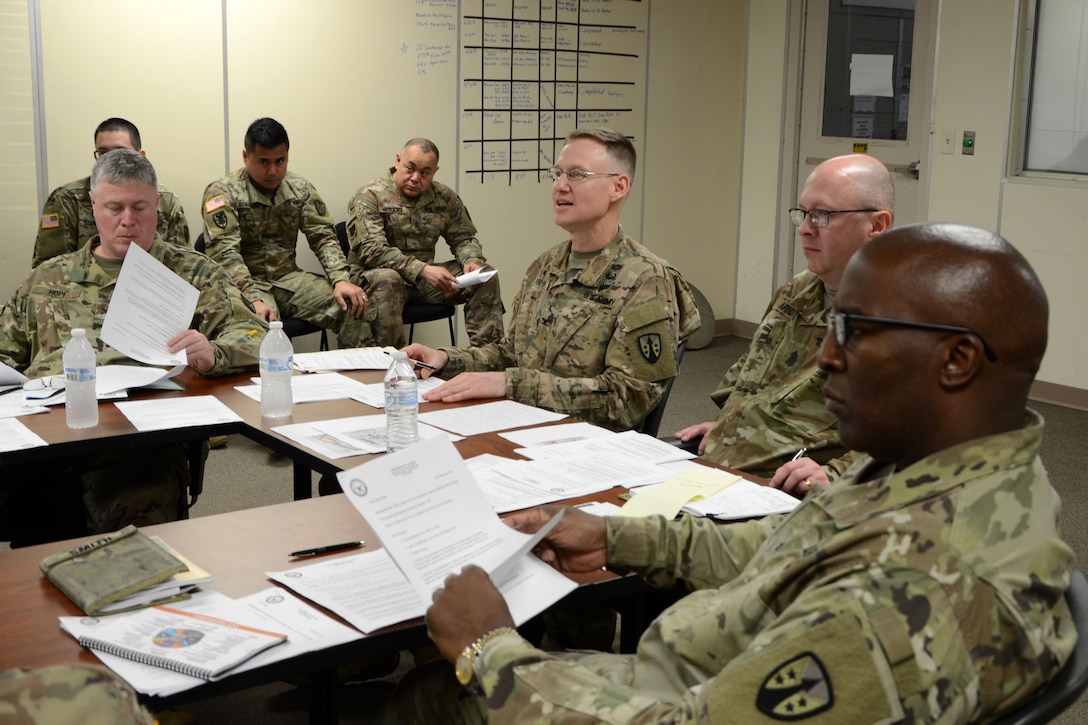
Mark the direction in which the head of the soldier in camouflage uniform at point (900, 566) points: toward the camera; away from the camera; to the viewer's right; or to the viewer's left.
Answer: to the viewer's left

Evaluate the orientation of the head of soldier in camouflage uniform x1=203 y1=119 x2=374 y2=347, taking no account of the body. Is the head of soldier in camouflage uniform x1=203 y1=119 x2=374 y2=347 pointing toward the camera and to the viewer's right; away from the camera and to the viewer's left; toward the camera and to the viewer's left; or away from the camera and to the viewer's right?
toward the camera and to the viewer's right

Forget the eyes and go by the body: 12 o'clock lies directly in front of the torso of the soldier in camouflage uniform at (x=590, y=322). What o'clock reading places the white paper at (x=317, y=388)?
The white paper is roughly at 1 o'clock from the soldier in camouflage uniform.

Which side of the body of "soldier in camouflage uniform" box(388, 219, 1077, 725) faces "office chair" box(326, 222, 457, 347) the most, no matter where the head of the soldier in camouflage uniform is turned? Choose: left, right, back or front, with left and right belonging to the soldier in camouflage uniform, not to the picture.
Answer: right

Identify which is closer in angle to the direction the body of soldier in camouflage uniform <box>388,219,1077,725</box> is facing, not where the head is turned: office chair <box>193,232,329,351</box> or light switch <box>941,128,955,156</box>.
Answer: the office chair

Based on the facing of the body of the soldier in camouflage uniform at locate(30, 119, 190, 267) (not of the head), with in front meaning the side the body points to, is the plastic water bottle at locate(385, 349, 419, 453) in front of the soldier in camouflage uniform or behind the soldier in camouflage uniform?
in front

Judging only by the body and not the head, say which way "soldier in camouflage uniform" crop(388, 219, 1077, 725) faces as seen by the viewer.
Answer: to the viewer's left

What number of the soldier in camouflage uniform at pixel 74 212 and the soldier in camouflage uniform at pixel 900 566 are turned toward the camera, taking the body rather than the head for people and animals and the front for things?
1

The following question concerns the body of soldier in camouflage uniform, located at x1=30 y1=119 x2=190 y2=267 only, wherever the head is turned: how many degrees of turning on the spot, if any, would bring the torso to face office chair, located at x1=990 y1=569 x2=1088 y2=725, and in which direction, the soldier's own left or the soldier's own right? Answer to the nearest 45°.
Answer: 0° — they already face it
